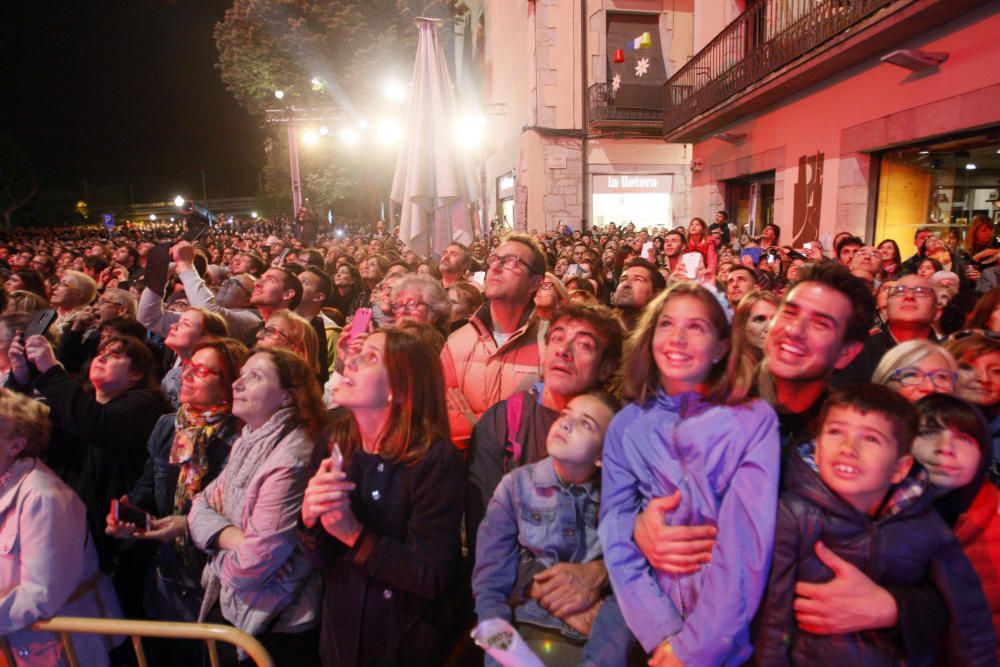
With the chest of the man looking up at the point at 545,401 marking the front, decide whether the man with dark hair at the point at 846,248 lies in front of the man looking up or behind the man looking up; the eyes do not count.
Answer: behind

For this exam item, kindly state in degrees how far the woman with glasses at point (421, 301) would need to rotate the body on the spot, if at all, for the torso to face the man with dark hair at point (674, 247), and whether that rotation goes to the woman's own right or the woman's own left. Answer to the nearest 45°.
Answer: approximately 180°

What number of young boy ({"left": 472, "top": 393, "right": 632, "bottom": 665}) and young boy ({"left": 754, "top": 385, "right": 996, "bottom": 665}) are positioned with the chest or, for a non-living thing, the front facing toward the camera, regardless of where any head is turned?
2

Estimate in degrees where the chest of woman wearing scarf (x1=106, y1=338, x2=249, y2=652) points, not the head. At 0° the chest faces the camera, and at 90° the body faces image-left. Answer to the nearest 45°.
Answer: approximately 45°

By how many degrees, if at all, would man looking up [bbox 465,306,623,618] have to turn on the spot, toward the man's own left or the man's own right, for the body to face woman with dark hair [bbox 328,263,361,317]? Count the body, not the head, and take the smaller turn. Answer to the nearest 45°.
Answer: approximately 135° to the man's own right

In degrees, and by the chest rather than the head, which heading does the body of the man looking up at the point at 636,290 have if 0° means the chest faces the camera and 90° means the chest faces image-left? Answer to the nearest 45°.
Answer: approximately 45°

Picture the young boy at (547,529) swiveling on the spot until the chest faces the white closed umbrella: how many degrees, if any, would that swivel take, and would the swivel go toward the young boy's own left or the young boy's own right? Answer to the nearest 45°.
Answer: approximately 180°

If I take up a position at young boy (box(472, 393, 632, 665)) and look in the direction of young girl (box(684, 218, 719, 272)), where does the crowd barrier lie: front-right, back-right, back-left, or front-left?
back-left

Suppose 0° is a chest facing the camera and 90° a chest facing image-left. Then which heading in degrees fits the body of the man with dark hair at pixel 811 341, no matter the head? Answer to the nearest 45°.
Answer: approximately 45°

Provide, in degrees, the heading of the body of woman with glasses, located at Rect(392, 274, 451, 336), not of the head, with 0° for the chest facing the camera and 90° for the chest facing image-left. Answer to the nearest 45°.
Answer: approximately 45°

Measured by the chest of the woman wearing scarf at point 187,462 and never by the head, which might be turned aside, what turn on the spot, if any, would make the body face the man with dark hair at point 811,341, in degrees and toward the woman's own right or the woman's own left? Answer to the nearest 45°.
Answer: approximately 90° to the woman's own left
